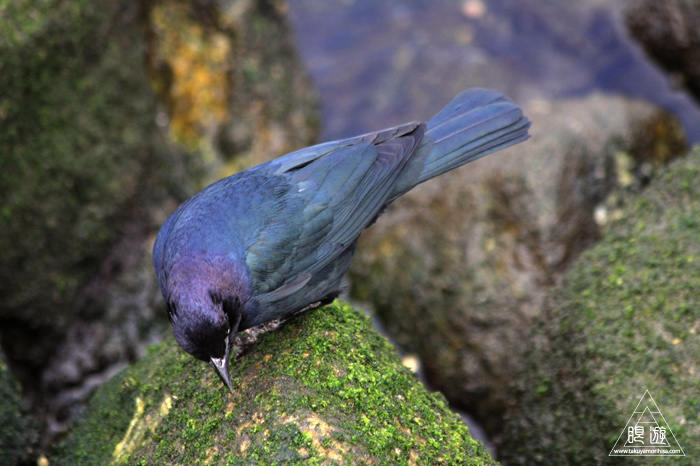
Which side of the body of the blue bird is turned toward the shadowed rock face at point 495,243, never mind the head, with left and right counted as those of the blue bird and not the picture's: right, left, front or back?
back

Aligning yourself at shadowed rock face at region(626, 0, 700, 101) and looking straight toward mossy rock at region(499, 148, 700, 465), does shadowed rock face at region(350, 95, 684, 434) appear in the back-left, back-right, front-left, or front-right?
front-right

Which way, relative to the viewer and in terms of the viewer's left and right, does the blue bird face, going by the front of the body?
facing the viewer and to the left of the viewer

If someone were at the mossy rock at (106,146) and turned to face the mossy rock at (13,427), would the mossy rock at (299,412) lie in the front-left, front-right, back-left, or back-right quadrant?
front-left

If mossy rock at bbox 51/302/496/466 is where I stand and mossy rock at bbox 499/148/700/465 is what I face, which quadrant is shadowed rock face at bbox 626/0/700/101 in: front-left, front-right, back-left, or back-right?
front-left

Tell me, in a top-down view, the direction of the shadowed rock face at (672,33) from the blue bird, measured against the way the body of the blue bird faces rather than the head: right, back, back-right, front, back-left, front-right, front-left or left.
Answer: back

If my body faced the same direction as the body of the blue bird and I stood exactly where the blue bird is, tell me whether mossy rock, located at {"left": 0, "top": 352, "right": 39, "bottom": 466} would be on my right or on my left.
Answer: on my right

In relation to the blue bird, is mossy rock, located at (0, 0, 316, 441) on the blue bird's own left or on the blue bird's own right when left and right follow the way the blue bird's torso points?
on the blue bird's own right

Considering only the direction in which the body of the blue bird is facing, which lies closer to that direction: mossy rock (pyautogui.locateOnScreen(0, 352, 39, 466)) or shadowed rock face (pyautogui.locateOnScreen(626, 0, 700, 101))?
the mossy rock
